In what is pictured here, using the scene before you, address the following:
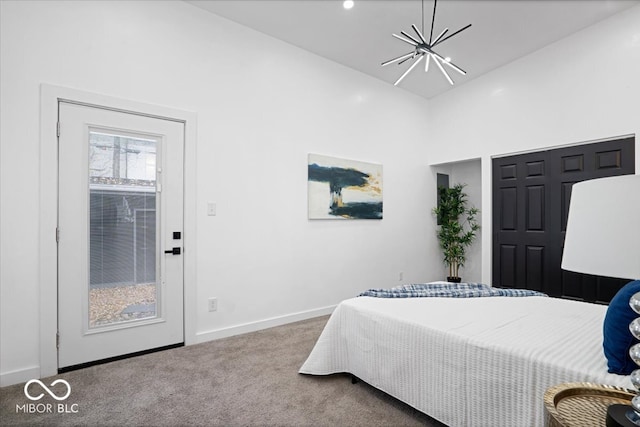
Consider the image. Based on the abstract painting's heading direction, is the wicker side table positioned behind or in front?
in front

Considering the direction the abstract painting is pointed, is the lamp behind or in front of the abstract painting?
in front

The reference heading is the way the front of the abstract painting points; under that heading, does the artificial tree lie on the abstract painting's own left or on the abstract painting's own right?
on the abstract painting's own left

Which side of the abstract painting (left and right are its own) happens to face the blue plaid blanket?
front

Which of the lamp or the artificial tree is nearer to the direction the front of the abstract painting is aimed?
the lamp

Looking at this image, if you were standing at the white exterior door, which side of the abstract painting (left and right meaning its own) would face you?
right
